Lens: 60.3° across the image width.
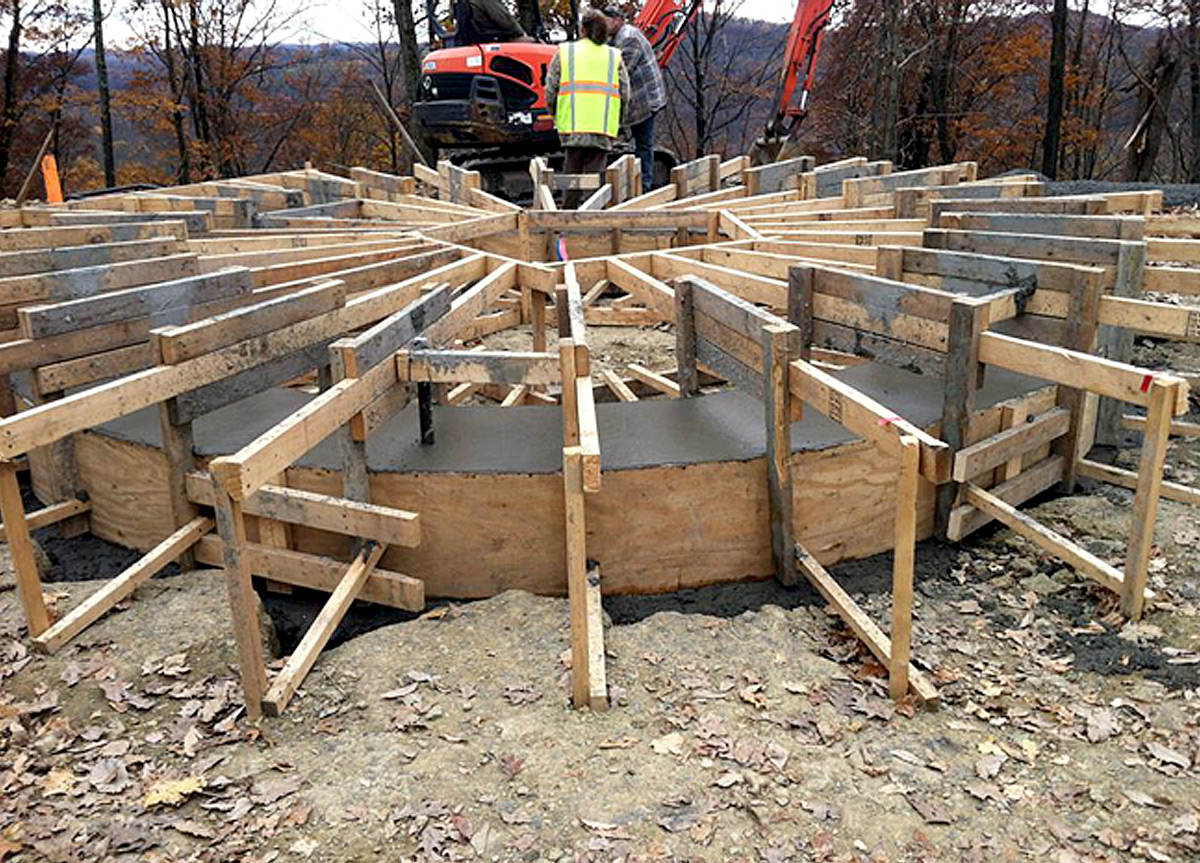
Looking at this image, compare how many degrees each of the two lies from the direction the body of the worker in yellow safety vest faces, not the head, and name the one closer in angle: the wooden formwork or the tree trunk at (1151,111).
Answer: the tree trunk

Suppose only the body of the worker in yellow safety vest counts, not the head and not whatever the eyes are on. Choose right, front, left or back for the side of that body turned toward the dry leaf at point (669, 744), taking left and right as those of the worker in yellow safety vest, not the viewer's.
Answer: back

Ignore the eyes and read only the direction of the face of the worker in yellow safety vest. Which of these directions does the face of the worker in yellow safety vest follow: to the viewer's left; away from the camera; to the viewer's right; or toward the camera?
away from the camera

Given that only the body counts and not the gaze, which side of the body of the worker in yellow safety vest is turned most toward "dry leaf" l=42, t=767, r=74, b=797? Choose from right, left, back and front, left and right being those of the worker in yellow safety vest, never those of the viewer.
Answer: back

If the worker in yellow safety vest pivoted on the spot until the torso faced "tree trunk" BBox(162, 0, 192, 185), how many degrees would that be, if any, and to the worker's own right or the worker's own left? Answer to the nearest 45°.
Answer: approximately 45° to the worker's own left

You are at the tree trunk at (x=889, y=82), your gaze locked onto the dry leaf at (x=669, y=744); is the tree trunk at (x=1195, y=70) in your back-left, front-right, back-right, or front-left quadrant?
back-left

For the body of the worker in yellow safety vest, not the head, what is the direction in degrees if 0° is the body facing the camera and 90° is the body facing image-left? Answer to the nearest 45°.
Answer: approximately 180°

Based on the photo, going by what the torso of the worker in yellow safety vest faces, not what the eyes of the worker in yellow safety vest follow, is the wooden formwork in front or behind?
behind

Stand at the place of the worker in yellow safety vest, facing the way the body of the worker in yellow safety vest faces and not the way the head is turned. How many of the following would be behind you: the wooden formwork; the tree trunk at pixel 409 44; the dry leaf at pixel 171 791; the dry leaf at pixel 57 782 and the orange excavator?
3

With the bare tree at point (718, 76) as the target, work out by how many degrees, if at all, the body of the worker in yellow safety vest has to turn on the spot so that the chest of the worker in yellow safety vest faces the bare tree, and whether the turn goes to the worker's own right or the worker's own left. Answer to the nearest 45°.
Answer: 0° — they already face it

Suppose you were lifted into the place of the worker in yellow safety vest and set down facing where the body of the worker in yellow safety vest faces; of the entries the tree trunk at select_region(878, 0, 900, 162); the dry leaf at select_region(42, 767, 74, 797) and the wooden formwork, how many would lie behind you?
2
